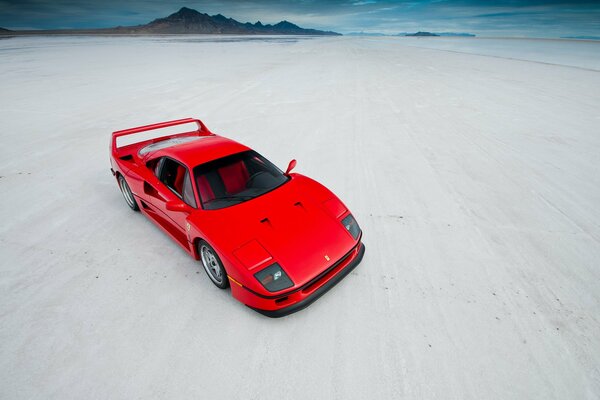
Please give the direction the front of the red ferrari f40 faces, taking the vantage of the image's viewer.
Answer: facing the viewer and to the right of the viewer
